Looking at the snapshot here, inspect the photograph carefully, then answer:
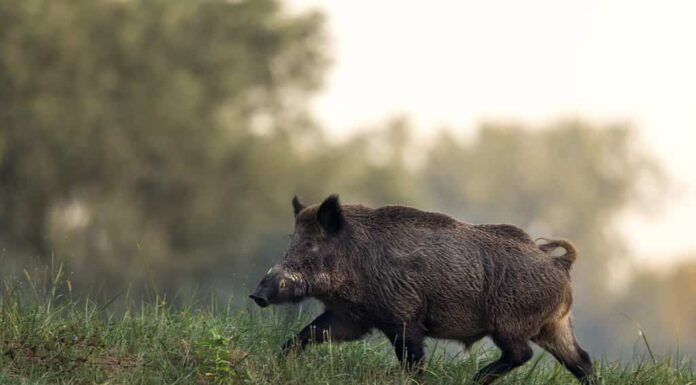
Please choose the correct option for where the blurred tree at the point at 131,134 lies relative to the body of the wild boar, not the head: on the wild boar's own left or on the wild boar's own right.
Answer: on the wild boar's own right

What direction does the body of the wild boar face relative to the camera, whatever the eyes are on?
to the viewer's left
